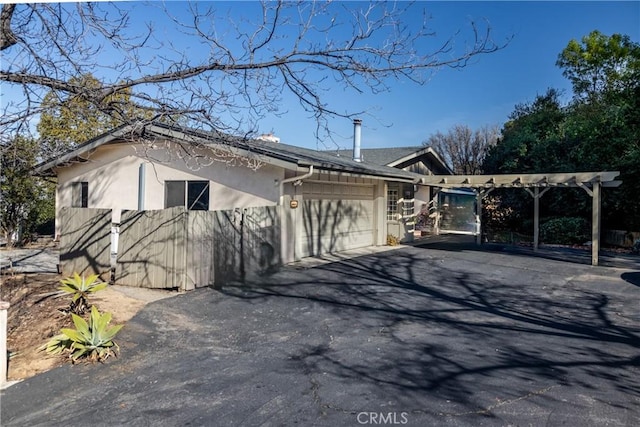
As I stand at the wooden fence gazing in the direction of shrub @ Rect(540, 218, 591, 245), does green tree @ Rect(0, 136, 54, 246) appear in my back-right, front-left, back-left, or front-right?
back-left

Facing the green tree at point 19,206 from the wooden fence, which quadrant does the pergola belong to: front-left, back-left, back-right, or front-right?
back-right

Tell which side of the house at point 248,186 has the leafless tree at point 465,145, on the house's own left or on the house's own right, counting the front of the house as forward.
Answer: on the house's own left

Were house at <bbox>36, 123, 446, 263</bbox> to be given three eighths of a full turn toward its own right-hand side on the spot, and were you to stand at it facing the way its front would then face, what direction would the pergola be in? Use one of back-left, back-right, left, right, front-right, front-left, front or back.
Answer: back

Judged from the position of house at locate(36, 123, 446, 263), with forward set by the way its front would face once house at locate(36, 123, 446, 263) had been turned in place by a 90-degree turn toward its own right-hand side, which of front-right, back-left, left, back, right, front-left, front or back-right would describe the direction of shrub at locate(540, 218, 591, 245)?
back-left

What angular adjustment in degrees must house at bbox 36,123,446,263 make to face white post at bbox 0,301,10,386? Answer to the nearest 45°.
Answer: approximately 45° to its right

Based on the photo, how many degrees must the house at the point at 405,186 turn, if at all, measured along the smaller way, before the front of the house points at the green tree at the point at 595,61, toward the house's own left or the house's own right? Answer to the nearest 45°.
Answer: approximately 90° to the house's own left
